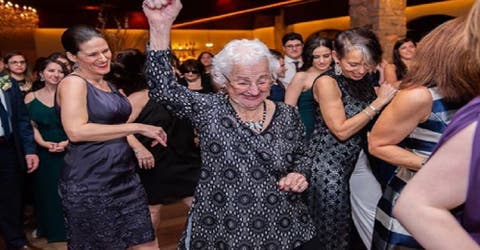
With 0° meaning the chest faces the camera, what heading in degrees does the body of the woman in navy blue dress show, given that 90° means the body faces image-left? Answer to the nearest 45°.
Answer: approximately 315°

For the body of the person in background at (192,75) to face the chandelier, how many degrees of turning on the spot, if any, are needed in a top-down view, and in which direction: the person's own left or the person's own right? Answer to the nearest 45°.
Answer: approximately 135° to the person's own right

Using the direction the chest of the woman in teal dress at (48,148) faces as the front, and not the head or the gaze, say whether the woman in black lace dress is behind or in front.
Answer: in front

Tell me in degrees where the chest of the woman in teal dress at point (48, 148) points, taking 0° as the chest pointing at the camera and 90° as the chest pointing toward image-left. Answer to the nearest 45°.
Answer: approximately 315°

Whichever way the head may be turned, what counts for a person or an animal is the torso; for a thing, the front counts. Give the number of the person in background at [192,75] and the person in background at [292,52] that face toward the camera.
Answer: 2

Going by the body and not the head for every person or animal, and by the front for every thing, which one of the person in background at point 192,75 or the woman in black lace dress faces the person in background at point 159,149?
the person in background at point 192,75

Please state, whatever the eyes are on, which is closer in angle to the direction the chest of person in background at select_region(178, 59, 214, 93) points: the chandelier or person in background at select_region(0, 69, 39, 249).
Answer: the person in background

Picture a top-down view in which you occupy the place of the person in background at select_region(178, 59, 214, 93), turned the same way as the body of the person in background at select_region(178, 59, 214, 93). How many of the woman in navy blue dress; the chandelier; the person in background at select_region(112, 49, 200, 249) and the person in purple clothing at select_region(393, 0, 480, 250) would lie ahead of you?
3
